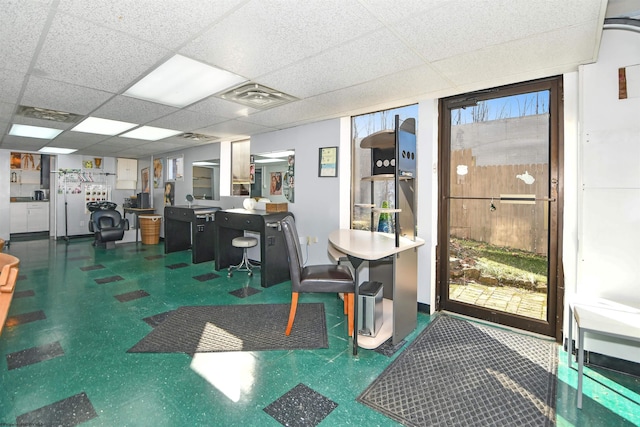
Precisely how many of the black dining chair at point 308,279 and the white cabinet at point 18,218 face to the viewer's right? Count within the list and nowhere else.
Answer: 1

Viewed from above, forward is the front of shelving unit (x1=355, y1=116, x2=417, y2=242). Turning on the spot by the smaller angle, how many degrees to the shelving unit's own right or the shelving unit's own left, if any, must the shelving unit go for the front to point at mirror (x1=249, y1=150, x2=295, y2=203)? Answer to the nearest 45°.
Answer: approximately 90° to the shelving unit's own right

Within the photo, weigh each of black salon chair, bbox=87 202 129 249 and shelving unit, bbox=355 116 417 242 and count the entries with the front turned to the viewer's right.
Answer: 0

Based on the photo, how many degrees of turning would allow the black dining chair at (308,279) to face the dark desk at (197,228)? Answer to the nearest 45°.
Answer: approximately 135° to its left

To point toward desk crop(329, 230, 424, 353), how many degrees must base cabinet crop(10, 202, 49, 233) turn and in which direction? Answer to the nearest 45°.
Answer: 0° — it already faces it

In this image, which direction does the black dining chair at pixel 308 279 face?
to the viewer's right

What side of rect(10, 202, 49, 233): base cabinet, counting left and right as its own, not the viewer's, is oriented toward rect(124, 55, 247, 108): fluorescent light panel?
front

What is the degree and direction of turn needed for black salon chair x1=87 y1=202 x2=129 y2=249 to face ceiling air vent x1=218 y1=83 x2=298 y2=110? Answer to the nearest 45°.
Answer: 0° — it already faces it

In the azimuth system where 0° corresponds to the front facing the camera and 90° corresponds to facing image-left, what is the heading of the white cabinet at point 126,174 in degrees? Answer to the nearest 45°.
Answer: approximately 0°
